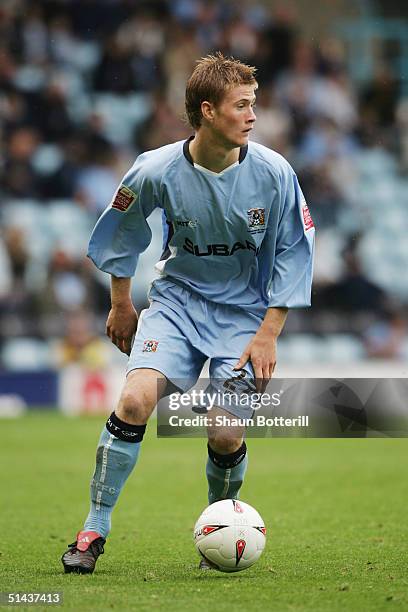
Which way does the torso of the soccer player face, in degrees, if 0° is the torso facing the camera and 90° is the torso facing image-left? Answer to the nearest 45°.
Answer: approximately 0°
